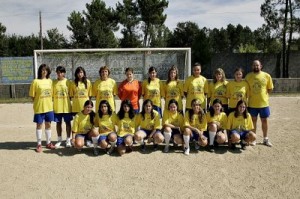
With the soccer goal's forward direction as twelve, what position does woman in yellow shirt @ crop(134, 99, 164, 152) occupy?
The woman in yellow shirt is roughly at 12 o'clock from the soccer goal.

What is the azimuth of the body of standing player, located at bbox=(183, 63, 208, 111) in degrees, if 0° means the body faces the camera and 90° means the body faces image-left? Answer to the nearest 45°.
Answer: approximately 0°

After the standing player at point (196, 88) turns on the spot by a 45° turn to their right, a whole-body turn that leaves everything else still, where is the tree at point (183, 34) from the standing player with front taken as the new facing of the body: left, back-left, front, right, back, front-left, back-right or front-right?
back-right

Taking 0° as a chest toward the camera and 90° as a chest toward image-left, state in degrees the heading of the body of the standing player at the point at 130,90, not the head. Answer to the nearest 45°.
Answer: approximately 0°

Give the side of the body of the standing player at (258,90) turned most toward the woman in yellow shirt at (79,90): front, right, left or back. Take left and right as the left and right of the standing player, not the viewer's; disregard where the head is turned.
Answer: right

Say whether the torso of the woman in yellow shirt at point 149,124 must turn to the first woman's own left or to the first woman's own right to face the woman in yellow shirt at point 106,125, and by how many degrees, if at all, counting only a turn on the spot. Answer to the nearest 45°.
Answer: approximately 90° to the first woman's own right

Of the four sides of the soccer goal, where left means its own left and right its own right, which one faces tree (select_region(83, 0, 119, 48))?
back

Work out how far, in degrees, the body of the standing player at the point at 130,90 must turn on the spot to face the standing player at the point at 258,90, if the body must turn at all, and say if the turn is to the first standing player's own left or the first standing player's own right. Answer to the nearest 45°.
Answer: approximately 90° to the first standing player's own left
